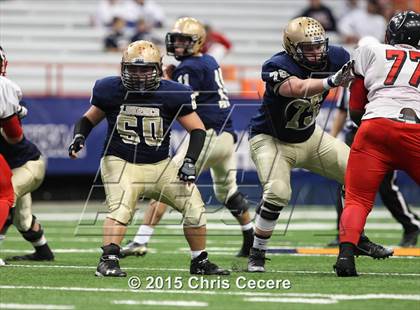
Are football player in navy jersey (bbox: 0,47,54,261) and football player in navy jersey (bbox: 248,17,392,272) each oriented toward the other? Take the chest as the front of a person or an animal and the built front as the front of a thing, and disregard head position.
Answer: no

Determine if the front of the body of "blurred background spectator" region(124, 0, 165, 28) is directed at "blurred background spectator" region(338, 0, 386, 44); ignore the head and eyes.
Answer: no

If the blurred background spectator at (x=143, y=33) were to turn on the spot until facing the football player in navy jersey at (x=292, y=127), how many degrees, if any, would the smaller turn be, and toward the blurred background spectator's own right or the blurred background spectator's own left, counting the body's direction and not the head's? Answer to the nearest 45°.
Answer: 0° — they already face them

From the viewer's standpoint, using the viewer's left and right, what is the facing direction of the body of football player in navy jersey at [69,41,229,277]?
facing the viewer

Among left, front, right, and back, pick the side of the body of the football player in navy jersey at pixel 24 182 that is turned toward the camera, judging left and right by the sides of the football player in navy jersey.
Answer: left

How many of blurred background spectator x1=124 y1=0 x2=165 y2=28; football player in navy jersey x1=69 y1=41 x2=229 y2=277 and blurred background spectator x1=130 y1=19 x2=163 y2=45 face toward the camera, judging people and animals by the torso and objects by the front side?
3

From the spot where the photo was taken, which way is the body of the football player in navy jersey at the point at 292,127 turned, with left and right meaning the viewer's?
facing the viewer and to the right of the viewer

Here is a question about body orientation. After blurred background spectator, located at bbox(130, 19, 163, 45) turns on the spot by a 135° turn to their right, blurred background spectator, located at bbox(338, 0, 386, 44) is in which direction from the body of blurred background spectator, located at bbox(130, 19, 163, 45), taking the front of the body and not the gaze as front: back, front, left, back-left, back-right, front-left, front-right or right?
back-right

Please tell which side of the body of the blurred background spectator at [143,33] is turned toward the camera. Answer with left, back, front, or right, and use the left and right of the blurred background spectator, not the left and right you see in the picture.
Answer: front

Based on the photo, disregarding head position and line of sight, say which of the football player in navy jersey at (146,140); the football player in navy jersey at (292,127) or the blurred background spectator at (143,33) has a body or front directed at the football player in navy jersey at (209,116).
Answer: the blurred background spectator

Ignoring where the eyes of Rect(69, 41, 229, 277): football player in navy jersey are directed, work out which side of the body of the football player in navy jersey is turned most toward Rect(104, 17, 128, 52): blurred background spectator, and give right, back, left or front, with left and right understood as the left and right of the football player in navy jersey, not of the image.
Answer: back

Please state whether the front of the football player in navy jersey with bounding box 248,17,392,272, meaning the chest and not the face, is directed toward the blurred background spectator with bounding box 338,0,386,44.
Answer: no

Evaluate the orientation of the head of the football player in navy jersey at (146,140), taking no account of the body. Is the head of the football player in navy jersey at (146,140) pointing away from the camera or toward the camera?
toward the camera
